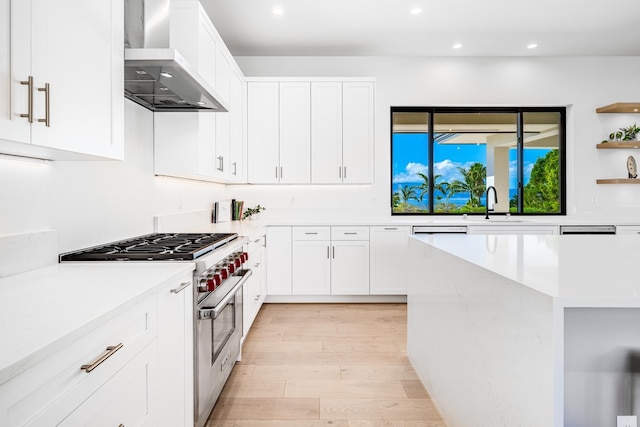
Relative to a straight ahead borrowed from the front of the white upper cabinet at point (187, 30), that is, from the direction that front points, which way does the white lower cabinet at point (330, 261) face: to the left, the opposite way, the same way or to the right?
to the right

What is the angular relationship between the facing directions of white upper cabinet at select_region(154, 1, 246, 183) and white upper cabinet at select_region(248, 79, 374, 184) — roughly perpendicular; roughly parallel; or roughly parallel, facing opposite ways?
roughly perpendicular

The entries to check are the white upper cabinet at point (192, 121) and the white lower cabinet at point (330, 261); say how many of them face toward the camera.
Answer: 1

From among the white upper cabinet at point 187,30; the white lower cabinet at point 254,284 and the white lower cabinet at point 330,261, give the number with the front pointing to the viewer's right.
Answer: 2

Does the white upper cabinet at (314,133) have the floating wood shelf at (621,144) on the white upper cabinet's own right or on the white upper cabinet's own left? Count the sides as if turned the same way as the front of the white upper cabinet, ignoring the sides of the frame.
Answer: on the white upper cabinet's own left

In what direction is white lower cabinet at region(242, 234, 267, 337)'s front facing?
to the viewer's right

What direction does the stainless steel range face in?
to the viewer's right

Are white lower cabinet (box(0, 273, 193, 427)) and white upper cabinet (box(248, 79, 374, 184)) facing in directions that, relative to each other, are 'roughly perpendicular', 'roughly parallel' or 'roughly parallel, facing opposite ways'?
roughly perpendicular

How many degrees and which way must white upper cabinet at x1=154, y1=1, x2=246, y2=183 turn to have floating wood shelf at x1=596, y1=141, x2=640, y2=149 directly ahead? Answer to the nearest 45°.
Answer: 0° — it already faces it

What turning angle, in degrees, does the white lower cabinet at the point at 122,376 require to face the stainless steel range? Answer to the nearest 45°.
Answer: approximately 90° to its left

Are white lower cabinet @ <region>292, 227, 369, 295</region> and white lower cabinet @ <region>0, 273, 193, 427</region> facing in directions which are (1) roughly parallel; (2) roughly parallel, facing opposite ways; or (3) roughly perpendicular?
roughly perpendicular

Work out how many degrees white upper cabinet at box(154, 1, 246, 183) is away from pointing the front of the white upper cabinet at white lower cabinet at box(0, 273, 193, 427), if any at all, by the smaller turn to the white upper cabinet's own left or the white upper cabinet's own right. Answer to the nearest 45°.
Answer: approximately 90° to the white upper cabinet's own right

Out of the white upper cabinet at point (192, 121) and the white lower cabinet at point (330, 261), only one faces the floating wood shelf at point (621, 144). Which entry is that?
the white upper cabinet

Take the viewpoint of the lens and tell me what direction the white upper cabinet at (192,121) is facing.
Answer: facing to the right of the viewer

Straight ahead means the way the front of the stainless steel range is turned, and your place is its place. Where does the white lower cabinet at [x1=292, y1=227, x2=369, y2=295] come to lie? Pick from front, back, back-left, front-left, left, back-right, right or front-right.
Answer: front-left
